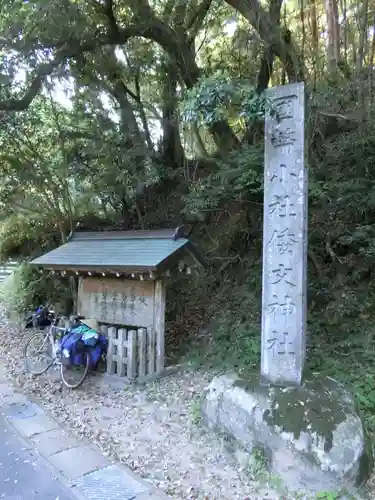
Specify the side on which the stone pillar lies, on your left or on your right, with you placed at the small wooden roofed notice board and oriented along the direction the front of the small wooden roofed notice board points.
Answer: on your left

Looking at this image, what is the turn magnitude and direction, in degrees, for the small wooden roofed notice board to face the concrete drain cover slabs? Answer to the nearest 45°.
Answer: approximately 45° to its left

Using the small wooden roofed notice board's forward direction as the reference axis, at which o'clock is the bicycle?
The bicycle is roughly at 2 o'clock from the small wooden roofed notice board.

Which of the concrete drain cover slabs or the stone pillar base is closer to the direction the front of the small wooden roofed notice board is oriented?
the concrete drain cover slabs

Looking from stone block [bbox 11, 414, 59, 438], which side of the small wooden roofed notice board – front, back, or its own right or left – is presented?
front

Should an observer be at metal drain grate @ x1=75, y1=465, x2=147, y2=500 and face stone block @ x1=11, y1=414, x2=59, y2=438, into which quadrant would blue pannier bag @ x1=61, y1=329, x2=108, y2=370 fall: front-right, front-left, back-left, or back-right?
front-right

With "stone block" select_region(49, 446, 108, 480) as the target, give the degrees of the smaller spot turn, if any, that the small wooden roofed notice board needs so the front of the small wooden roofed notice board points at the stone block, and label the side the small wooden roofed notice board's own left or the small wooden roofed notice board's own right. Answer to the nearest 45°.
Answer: approximately 45° to the small wooden roofed notice board's own left

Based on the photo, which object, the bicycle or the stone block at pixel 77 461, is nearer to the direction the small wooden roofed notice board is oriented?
the stone block

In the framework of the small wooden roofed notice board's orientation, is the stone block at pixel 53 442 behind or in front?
in front

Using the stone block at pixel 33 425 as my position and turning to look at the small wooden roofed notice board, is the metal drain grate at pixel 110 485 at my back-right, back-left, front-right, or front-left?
back-right

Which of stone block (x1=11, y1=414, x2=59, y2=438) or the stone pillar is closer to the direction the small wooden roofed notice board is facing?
the stone block

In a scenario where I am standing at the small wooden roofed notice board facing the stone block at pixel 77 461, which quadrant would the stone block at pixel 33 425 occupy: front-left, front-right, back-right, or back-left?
front-right

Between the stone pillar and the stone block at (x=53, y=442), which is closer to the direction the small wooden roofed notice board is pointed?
the stone block
